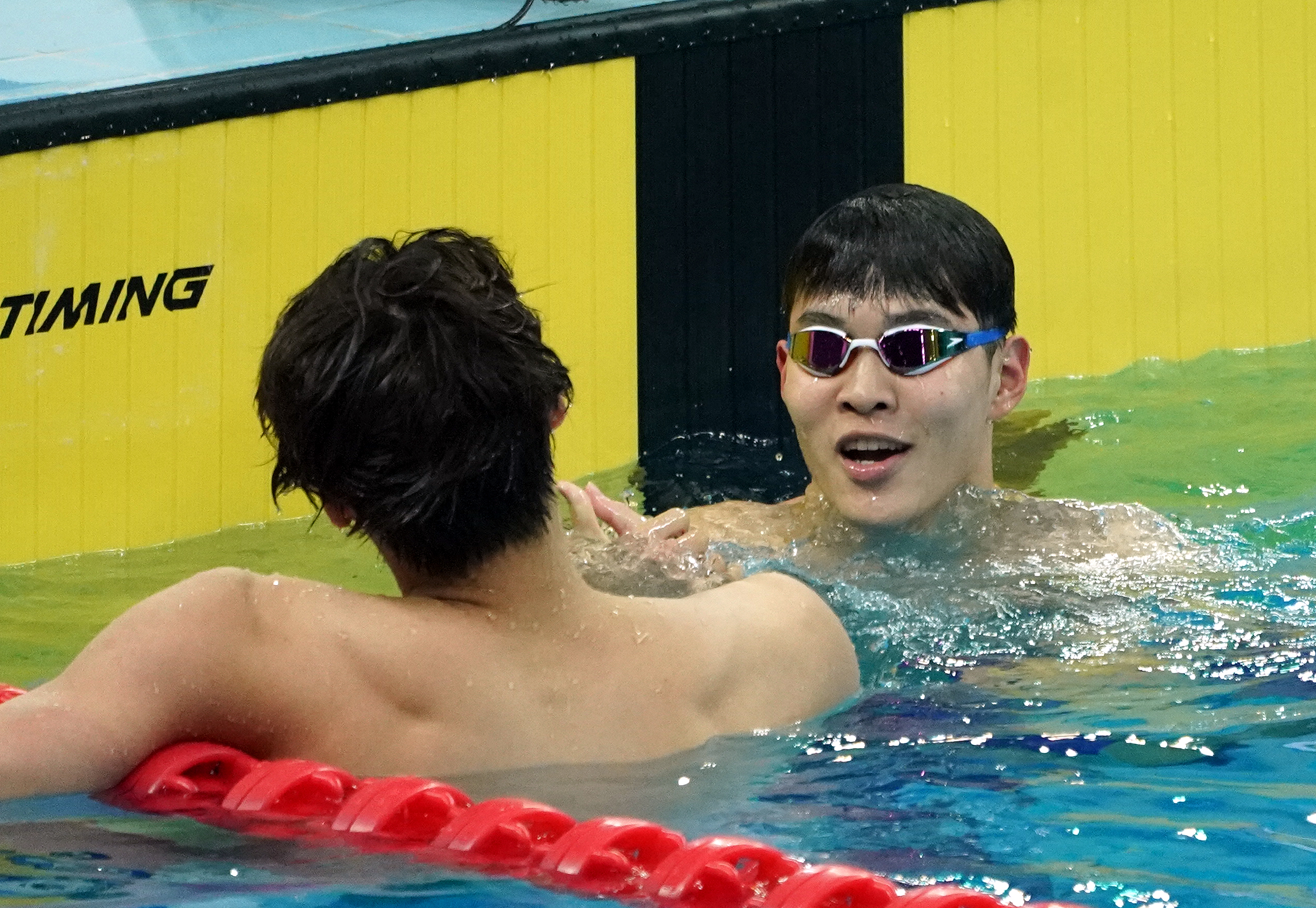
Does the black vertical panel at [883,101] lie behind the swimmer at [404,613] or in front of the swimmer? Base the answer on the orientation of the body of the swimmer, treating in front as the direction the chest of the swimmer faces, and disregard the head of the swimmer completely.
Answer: in front

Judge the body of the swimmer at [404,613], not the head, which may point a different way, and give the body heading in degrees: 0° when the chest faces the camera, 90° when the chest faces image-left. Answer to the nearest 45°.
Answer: approximately 180°

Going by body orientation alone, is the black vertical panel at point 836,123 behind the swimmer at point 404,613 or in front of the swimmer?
in front

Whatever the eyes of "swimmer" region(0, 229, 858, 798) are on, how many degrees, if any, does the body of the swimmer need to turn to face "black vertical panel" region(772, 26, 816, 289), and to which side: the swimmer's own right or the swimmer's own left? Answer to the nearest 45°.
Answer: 0° — they already face it

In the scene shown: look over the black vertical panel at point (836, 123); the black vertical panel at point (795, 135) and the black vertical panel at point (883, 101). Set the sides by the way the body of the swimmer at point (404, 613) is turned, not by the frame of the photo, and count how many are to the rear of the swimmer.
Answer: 0
